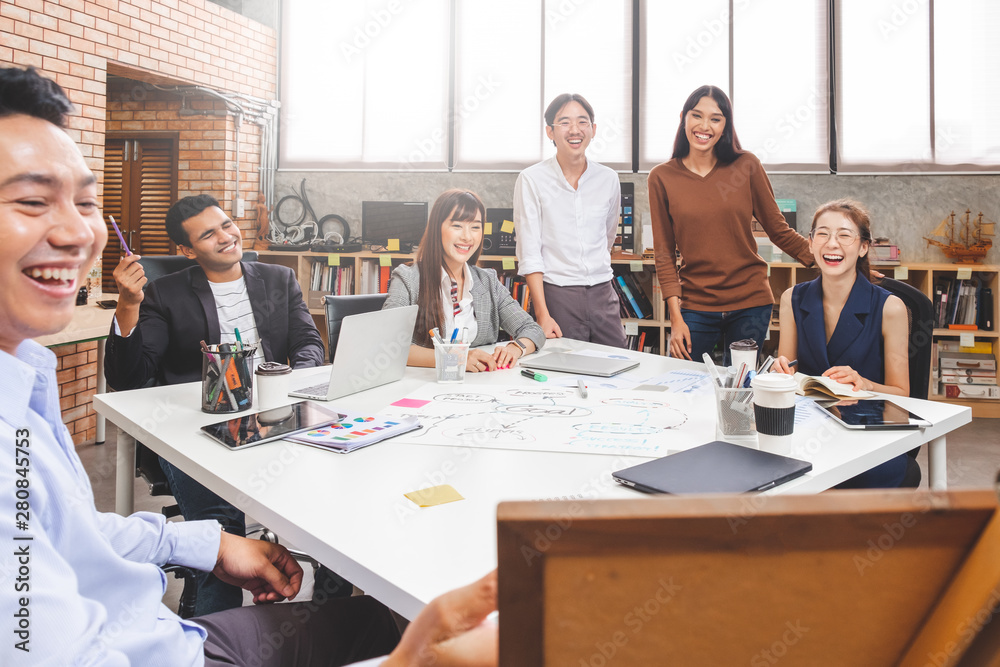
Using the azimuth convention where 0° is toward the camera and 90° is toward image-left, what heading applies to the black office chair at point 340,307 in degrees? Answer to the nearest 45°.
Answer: approximately 0°

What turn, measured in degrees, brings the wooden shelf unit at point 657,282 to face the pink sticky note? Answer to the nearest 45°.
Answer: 0° — it already faces it

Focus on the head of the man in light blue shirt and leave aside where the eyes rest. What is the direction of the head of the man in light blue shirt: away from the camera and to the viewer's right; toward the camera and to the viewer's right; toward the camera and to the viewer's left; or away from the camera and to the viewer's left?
toward the camera and to the viewer's right

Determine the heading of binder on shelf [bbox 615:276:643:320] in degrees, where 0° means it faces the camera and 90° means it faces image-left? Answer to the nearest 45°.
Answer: approximately 0°

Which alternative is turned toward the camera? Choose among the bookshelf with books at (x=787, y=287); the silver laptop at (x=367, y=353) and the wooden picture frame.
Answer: the bookshelf with books

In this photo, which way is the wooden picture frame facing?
away from the camera

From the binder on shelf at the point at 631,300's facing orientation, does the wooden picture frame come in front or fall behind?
in front

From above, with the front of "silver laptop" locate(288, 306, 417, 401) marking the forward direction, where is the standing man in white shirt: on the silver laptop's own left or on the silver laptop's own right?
on the silver laptop's own right

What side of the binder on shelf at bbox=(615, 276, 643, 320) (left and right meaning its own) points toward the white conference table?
front

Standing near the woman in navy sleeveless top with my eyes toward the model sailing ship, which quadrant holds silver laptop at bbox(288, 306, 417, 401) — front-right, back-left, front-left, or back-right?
back-left
